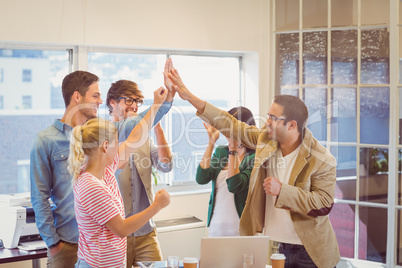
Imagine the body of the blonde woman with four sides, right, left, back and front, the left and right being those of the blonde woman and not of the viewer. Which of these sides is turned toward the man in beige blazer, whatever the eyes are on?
front

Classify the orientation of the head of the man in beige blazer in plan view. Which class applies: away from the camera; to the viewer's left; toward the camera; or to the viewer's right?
to the viewer's left

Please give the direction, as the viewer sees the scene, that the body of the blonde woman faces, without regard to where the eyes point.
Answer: to the viewer's right

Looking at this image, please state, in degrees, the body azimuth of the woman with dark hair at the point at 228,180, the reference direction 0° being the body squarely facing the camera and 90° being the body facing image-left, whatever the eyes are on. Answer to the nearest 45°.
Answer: approximately 45°

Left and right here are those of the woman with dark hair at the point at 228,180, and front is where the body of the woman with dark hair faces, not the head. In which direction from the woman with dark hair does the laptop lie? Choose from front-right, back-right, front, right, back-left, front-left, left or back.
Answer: front-left

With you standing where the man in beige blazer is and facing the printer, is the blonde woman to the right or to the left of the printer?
left

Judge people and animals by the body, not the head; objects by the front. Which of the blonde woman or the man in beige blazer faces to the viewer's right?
the blonde woman

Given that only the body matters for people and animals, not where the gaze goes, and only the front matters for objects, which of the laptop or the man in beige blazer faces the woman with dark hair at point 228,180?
the laptop

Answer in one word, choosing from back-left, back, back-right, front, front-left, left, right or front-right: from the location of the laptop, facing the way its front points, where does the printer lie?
front-left

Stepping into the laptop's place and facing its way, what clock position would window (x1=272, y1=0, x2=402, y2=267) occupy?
The window is roughly at 1 o'clock from the laptop.

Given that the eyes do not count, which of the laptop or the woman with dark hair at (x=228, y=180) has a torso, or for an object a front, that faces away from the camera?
the laptop

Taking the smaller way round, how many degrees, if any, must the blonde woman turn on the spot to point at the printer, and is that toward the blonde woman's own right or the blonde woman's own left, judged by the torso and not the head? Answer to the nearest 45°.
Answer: approximately 135° to the blonde woman's own left

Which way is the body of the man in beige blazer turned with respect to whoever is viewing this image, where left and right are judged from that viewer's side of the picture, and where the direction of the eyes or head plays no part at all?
facing the viewer and to the left of the viewer

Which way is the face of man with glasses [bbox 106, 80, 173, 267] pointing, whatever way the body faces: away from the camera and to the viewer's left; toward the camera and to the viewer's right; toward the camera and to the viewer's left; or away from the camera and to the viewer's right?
toward the camera and to the viewer's right

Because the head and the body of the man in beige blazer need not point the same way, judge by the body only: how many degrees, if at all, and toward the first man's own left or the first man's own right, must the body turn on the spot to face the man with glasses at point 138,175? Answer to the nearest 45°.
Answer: approximately 45° to the first man's own right

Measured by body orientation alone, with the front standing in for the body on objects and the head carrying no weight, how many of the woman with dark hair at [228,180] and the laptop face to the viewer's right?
0

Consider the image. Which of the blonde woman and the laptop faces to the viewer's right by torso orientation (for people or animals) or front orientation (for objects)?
the blonde woman

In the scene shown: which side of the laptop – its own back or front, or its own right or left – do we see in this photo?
back
